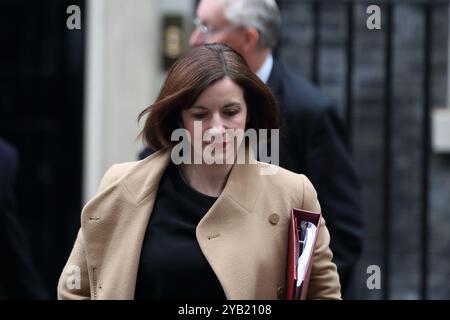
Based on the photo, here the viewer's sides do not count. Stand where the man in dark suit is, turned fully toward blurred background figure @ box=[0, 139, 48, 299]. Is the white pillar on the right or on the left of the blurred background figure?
right

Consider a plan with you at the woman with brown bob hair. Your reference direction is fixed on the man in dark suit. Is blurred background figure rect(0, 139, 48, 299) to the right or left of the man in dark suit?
left

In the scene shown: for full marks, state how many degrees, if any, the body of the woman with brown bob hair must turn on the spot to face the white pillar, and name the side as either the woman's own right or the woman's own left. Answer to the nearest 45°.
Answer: approximately 180°

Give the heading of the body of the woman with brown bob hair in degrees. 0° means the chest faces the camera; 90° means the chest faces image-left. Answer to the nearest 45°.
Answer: approximately 0°
